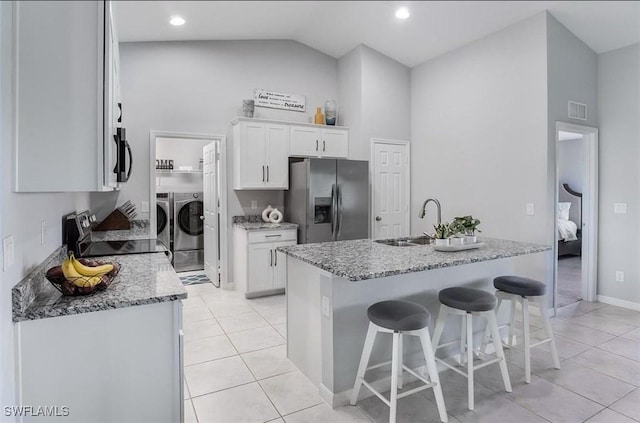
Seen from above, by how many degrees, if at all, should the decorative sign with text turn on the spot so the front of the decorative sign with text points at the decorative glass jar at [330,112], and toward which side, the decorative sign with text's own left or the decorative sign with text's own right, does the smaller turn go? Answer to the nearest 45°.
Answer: approximately 90° to the decorative sign with text's own left

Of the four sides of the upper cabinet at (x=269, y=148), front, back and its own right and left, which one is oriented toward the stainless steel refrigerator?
left

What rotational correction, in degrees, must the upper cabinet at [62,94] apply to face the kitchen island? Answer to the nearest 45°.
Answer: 0° — it already faces it

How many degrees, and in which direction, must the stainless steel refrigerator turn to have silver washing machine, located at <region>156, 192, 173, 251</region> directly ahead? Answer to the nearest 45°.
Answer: approximately 135° to its right

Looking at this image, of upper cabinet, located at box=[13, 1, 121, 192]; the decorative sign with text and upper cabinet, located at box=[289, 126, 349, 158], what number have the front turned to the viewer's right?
1

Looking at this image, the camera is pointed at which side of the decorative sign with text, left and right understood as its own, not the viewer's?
front

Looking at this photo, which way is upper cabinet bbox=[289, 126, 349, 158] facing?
toward the camera

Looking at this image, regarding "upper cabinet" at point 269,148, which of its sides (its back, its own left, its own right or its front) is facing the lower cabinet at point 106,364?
front

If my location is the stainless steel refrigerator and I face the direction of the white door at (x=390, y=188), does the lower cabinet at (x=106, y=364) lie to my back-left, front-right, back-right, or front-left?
back-right

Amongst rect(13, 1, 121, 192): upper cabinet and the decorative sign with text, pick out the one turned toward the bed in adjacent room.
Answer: the upper cabinet

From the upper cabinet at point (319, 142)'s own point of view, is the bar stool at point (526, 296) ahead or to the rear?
ahead

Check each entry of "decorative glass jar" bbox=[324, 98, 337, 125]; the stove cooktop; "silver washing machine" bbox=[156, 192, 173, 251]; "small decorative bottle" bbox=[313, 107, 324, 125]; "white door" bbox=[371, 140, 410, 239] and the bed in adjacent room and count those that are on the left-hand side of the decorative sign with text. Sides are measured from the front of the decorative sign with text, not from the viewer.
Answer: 4

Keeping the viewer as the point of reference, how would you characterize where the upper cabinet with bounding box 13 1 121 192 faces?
facing to the right of the viewer

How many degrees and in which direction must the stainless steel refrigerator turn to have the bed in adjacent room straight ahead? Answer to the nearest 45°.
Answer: approximately 90° to its left

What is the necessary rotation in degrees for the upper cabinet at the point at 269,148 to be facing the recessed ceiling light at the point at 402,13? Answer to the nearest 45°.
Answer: approximately 45° to its left
